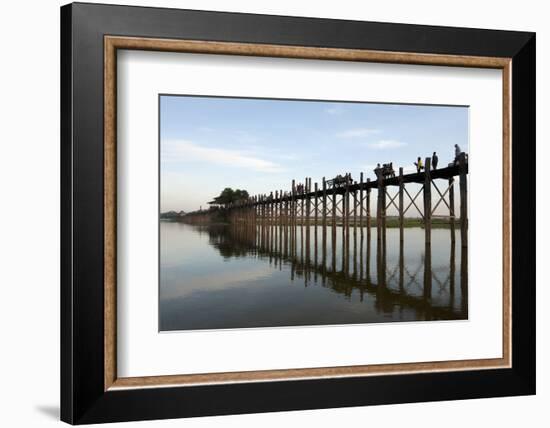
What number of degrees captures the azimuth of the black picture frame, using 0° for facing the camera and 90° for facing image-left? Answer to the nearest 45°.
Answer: approximately 315°
